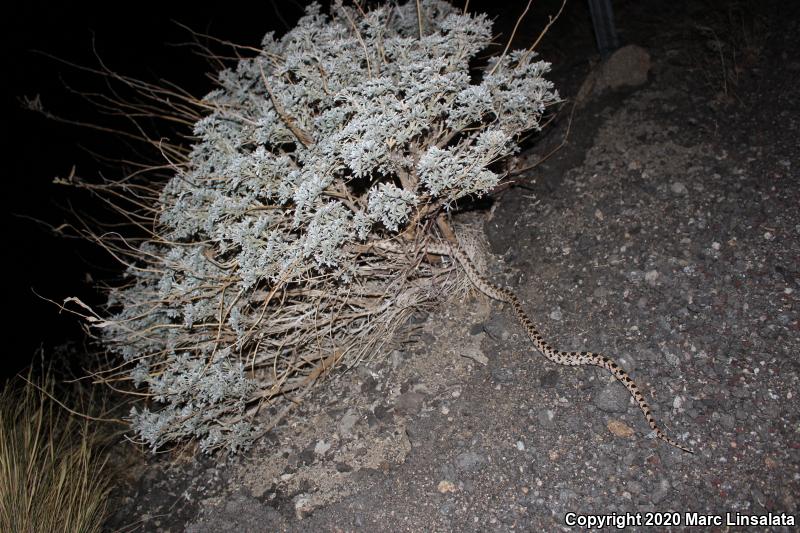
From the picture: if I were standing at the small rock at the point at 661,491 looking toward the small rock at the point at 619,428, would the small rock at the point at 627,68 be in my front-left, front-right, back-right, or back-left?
front-right

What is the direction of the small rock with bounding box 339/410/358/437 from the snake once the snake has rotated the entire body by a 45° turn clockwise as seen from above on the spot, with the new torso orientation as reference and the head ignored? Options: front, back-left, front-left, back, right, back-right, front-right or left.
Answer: left

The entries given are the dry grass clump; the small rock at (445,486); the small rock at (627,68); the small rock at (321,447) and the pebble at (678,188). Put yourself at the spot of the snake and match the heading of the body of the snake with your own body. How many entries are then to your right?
2

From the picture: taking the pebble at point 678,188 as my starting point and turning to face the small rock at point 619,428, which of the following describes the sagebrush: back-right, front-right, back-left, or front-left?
front-right

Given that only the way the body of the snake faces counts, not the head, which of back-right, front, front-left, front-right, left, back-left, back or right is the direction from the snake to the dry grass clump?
front-left

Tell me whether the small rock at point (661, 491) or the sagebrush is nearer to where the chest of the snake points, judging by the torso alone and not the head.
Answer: the sagebrush

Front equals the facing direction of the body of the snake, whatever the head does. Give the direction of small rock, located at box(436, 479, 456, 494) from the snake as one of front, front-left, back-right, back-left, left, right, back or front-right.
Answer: left

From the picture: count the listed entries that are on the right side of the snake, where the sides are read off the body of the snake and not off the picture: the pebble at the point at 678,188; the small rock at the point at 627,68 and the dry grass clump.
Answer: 2

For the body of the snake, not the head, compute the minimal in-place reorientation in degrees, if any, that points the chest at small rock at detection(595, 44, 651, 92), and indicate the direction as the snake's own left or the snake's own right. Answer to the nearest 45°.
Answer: approximately 90° to the snake's own right

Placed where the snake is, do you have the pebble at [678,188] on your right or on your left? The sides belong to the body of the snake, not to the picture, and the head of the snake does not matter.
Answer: on your right

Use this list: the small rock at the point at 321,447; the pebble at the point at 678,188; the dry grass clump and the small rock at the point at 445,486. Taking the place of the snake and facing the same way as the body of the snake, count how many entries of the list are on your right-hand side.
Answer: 1

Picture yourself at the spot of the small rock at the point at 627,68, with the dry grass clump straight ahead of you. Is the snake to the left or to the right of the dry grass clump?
left

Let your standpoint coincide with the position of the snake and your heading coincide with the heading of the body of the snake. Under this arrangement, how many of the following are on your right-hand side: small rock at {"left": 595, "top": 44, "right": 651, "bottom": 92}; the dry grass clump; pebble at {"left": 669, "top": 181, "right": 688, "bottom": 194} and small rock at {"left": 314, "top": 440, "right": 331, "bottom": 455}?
2

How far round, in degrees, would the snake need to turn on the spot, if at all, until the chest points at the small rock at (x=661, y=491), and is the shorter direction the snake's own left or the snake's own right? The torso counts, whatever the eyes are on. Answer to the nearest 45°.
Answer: approximately 135° to the snake's own left

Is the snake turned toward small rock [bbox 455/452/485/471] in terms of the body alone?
no

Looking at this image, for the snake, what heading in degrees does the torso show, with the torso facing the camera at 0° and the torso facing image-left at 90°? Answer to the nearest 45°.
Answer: approximately 135°

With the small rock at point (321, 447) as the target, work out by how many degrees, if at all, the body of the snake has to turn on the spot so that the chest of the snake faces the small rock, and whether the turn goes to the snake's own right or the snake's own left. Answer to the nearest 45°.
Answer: approximately 45° to the snake's own left
